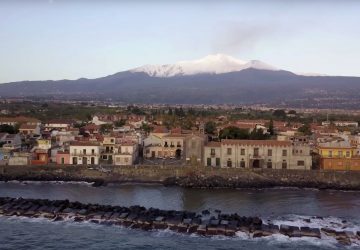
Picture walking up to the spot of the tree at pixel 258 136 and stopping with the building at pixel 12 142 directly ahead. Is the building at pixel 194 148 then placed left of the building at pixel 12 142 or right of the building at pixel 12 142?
left

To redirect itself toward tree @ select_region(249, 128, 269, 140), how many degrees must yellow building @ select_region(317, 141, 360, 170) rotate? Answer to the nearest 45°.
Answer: approximately 135° to its right

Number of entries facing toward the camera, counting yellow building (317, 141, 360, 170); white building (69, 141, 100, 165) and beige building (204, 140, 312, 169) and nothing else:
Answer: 3

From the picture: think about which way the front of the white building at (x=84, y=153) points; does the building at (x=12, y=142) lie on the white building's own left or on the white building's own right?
on the white building's own right

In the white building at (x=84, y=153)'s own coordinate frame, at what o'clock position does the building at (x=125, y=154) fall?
The building is roughly at 9 o'clock from the white building.

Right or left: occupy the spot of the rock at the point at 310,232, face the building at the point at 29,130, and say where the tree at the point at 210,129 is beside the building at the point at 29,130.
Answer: right

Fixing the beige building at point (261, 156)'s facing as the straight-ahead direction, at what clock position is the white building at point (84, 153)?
The white building is roughly at 3 o'clock from the beige building.

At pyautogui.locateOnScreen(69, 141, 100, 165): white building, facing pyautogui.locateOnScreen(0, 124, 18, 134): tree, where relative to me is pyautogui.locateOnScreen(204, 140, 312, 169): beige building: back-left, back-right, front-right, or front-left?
back-right

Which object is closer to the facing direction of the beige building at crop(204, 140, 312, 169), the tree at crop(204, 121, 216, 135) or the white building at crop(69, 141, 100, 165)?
the white building

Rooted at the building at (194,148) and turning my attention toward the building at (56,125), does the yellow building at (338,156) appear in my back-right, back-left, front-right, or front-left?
back-right

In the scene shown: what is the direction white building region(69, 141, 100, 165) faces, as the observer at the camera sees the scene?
facing the viewer
